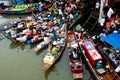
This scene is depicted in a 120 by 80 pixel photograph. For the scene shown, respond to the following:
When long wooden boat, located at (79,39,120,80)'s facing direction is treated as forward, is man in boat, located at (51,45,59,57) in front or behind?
in front

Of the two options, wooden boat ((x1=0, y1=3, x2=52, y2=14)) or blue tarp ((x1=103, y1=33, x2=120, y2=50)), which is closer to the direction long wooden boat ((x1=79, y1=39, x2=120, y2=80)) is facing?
the wooden boat

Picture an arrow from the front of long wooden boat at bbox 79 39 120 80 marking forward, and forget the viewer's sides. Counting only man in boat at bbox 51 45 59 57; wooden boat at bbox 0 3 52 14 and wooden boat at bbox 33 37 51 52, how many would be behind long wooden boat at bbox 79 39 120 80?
0

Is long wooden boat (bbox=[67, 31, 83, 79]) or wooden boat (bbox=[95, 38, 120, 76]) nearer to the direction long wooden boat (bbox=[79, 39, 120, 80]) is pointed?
the long wooden boat

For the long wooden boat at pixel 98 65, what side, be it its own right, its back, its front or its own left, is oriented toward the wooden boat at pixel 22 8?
front

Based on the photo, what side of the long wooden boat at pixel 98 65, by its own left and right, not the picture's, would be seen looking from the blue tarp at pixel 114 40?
right

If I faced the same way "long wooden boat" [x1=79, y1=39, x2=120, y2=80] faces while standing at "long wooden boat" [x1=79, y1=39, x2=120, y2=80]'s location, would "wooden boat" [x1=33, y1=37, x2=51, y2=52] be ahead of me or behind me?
ahead

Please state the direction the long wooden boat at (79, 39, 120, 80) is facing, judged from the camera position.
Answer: facing away from the viewer and to the left of the viewer

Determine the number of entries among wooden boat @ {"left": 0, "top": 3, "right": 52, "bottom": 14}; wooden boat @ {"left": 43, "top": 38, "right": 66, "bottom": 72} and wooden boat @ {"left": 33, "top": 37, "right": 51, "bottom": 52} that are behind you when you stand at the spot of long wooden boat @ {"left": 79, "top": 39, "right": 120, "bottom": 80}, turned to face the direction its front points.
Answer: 0

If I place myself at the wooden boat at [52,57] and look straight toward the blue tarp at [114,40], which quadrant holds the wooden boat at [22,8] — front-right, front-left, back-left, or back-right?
back-left

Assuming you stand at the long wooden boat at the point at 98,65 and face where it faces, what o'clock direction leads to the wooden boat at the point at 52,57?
The wooden boat is roughly at 11 o'clock from the long wooden boat.
